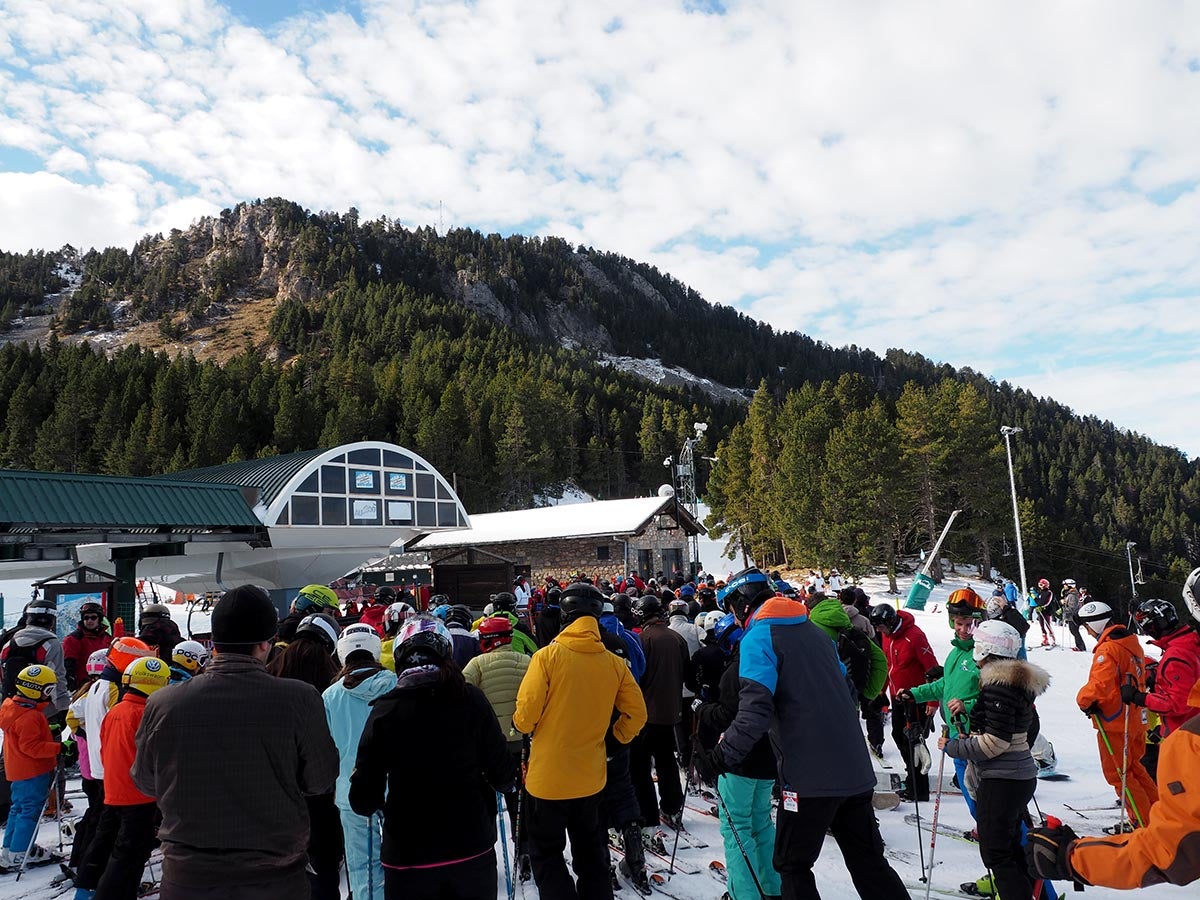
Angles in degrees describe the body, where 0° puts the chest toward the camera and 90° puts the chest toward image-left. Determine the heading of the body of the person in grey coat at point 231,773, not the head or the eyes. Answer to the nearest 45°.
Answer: approximately 180°

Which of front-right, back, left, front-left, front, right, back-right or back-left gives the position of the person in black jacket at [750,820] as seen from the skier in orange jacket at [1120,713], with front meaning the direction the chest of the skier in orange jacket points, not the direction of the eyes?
left

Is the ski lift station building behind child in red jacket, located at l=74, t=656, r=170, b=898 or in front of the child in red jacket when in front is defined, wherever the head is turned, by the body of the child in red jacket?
in front

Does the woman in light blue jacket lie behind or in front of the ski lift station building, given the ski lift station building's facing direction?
in front

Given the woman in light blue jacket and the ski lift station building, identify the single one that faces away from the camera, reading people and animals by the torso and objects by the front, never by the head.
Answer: the woman in light blue jacket

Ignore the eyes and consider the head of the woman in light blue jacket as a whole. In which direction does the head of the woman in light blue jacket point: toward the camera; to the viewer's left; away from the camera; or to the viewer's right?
away from the camera

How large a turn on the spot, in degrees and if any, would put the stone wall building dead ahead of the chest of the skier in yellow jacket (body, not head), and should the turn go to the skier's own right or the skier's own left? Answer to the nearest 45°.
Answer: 0° — they already face it

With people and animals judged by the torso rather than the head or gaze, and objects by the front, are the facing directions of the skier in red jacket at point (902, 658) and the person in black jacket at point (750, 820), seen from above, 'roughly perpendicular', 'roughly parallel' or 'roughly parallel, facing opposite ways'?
roughly perpendicular

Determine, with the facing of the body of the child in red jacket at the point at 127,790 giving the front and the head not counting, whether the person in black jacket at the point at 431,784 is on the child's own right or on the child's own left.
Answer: on the child's own right

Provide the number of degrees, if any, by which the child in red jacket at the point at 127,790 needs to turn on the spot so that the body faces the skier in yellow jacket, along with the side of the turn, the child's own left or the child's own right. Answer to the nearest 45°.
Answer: approximately 90° to the child's own right

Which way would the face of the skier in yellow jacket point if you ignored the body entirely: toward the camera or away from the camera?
away from the camera

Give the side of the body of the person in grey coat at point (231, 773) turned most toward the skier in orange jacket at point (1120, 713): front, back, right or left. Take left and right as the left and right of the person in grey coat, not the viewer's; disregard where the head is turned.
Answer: right

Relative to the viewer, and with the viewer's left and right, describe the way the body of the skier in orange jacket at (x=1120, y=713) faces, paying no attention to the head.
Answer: facing away from the viewer and to the left of the viewer

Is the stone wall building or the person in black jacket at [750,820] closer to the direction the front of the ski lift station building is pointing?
the person in black jacket

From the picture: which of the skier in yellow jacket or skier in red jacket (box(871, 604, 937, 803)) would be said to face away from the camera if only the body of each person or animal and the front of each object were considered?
the skier in yellow jacket

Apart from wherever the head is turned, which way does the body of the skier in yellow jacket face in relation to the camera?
away from the camera

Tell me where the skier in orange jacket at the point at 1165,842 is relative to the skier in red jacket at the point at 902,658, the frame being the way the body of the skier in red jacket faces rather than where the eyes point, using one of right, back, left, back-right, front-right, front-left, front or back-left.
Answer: front-left

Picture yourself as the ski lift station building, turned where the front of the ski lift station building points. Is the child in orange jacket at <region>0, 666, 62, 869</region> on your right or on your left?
on your right

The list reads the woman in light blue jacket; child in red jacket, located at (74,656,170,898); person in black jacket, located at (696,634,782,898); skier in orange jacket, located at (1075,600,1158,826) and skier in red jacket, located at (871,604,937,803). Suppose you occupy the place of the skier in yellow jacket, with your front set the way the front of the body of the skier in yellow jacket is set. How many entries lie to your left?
2

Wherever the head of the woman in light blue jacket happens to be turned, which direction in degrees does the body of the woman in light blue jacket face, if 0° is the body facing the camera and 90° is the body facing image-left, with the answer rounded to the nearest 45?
approximately 180°
